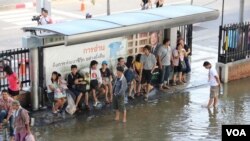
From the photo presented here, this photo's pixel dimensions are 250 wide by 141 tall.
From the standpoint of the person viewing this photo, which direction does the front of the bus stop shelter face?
facing the viewer and to the right of the viewer

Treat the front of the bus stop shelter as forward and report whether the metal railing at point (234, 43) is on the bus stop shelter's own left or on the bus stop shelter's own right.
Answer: on the bus stop shelter's own left

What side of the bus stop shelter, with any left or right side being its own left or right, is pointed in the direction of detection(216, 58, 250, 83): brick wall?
left

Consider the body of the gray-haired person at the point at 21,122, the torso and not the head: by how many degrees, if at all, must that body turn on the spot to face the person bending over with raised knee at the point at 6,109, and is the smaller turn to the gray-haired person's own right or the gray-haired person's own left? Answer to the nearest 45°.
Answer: approximately 135° to the gray-haired person's own right

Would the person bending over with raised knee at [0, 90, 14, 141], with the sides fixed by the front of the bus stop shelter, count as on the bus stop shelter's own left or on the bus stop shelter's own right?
on the bus stop shelter's own right

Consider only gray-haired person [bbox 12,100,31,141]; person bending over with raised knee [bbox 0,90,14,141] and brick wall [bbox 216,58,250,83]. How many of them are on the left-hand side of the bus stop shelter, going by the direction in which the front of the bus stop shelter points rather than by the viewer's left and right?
1

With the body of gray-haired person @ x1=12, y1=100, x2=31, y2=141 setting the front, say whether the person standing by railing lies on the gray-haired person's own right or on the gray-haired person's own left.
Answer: on the gray-haired person's own right
